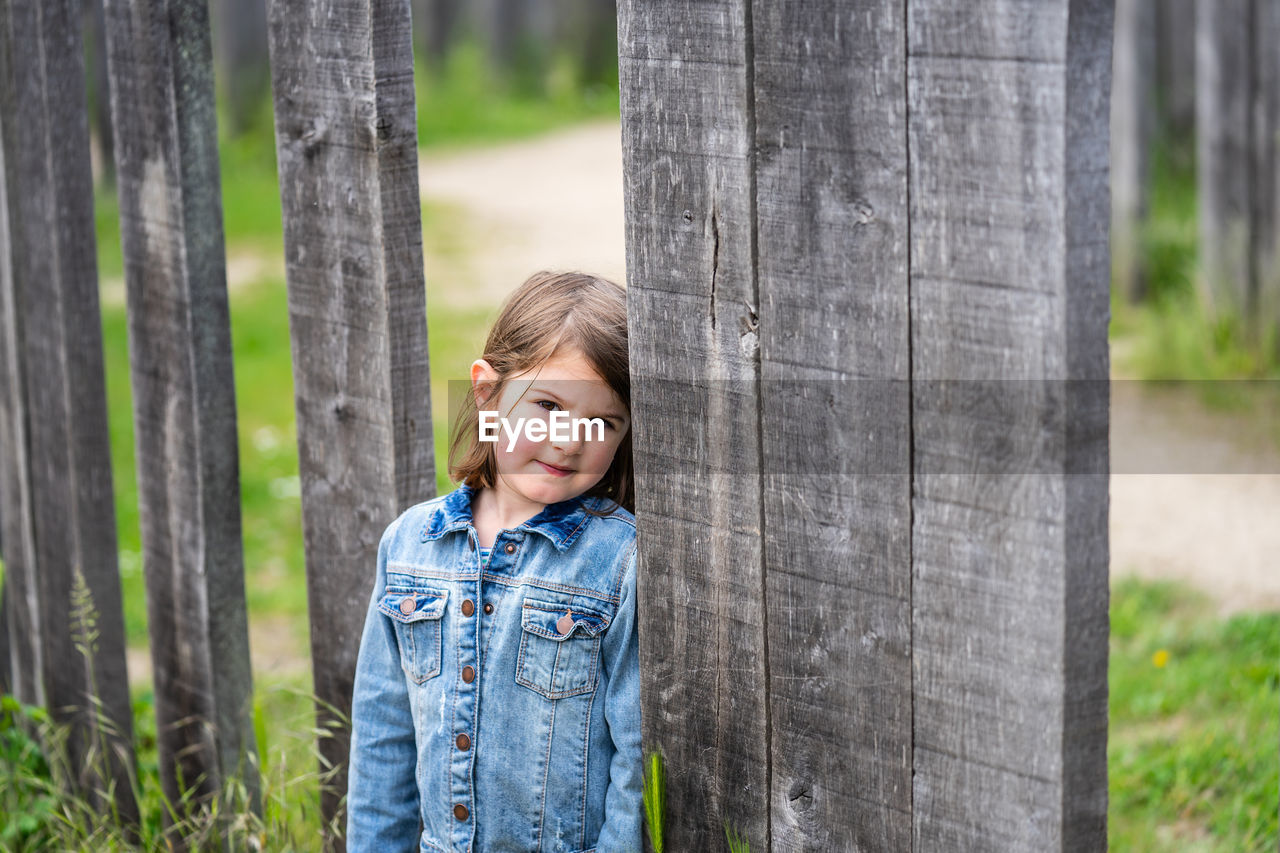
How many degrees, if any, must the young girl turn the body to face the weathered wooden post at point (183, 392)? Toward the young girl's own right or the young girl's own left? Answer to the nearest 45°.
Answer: approximately 135° to the young girl's own right

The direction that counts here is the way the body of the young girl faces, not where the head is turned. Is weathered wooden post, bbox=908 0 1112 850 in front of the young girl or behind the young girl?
in front

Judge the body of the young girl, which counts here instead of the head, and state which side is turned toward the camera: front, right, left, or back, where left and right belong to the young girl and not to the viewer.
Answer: front
